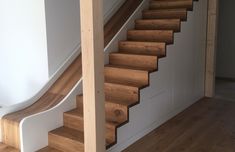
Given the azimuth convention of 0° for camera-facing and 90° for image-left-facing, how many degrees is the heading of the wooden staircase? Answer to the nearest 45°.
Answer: approximately 45°
